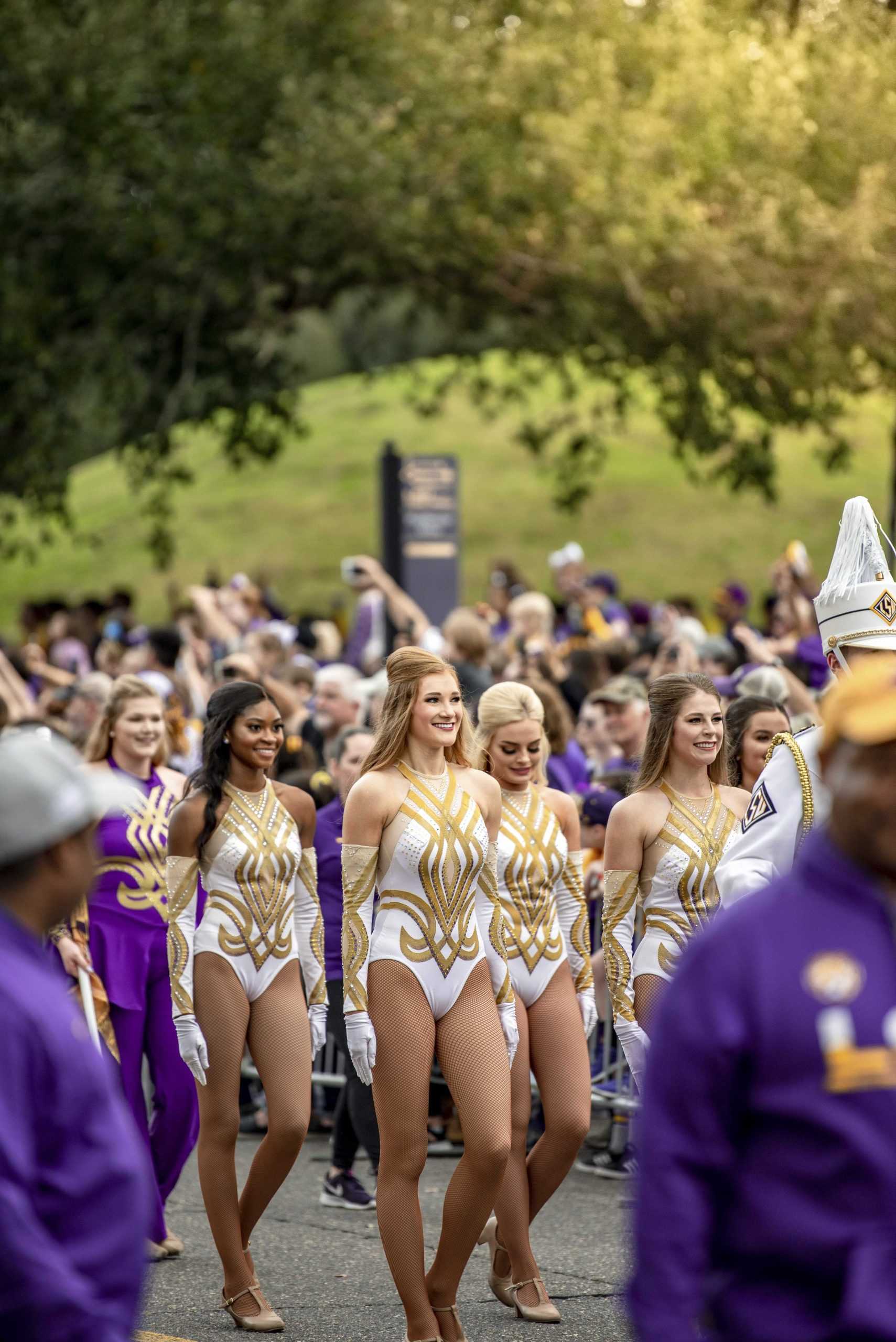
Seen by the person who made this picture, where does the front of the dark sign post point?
facing the viewer

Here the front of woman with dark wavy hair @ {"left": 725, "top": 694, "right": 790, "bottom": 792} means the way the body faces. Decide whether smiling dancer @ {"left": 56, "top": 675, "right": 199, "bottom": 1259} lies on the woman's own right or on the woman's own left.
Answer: on the woman's own right

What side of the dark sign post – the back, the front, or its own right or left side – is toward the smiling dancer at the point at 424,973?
front

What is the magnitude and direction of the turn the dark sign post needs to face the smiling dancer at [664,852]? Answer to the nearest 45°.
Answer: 0° — it already faces them

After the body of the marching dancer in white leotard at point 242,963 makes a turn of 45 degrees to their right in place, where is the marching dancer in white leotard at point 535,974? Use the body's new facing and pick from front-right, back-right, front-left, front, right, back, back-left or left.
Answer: left

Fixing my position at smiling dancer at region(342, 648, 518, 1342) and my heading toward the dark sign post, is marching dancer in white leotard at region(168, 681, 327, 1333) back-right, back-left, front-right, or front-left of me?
front-left

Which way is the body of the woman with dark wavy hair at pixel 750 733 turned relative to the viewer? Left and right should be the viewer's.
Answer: facing the viewer and to the right of the viewer

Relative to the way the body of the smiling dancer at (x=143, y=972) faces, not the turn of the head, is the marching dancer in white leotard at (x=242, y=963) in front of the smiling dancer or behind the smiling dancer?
in front

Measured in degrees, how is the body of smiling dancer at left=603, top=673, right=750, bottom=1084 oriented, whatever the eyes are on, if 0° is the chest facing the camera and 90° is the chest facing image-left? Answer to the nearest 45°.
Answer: approximately 315°

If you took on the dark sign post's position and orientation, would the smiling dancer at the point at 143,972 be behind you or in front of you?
in front

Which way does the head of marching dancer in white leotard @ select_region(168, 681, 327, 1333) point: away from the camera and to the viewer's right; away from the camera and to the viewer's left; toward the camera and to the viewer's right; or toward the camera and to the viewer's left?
toward the camera and to the viewer's right

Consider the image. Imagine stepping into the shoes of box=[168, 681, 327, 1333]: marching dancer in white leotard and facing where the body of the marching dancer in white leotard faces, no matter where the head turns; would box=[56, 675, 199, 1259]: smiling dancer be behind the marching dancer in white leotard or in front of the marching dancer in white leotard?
behind
